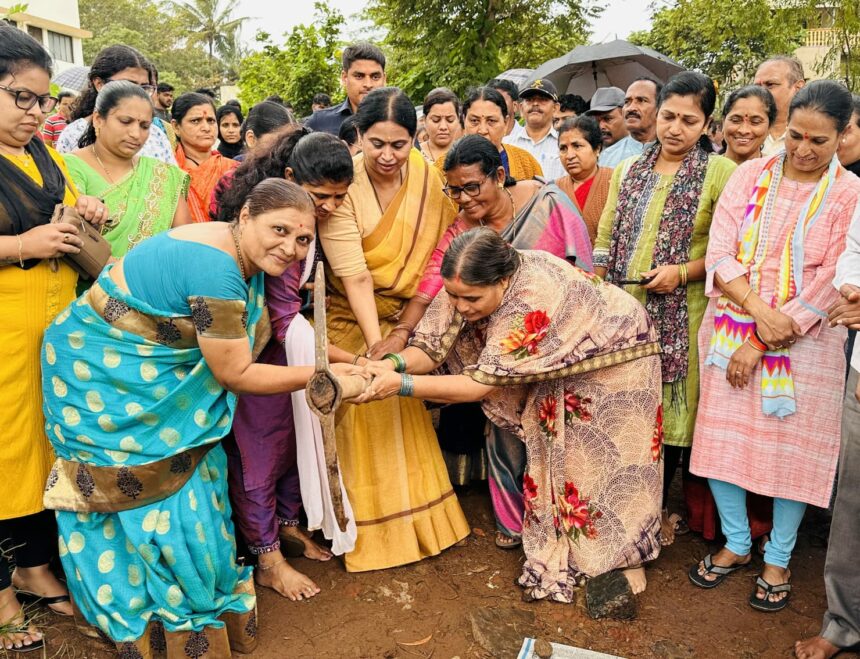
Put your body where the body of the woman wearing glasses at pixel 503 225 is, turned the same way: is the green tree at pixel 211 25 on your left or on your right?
on your right

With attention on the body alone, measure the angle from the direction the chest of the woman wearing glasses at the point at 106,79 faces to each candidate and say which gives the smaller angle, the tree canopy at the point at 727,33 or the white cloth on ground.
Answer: the white cloth on ground

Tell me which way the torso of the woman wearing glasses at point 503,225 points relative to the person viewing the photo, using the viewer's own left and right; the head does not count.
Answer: facing the viewer and to the left of the viewer

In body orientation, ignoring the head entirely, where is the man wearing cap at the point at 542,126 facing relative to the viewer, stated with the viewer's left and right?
facing the viewer

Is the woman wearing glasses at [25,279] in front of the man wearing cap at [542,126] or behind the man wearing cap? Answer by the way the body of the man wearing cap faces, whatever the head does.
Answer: in front

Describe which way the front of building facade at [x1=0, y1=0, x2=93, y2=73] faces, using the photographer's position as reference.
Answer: facing the viewer and to the right of the viewer

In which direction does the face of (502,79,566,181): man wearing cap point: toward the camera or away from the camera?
toward the camera

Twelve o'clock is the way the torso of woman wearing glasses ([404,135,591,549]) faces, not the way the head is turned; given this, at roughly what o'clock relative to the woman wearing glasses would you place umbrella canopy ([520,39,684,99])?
The umbrella canopy is roughly at 5 o'clock from the woman wearing glasses.

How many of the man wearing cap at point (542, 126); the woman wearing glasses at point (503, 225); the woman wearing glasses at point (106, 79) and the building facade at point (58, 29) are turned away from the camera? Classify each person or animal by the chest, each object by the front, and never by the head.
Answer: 0

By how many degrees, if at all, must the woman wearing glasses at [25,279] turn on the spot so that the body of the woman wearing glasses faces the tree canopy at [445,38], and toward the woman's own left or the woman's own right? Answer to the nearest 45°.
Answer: approximately 90° to the woman's own left

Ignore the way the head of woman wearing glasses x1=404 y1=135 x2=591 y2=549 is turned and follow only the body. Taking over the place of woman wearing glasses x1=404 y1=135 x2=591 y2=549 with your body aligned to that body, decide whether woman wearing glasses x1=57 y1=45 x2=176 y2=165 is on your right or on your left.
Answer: on your right

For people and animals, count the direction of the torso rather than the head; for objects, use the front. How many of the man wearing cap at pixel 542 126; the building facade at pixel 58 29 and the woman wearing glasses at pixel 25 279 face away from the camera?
0

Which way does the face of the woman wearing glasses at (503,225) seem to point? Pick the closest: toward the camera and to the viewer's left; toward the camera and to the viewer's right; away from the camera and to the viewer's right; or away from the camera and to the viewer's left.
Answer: toward the camera and to the viewer's left
